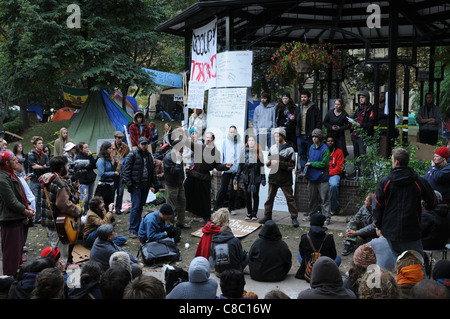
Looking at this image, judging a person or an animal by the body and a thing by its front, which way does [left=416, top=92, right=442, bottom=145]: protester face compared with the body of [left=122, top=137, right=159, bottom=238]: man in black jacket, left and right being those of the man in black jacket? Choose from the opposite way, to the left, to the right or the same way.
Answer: to the right

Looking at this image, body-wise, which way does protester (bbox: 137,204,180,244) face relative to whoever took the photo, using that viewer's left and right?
facing to the right of the viewer

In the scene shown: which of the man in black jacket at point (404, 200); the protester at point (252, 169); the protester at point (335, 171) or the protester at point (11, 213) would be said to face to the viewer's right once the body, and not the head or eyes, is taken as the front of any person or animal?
the protester at point (11, 213)

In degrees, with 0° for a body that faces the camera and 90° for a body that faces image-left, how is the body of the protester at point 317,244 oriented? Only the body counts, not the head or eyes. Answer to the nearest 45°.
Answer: approximately 180°

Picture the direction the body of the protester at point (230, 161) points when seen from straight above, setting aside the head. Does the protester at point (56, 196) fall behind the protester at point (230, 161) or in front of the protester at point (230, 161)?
in front

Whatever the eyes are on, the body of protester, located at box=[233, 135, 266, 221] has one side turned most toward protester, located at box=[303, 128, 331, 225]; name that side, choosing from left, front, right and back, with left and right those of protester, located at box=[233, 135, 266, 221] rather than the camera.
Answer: left

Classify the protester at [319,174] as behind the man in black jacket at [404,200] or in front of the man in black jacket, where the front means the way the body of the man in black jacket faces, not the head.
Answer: in front

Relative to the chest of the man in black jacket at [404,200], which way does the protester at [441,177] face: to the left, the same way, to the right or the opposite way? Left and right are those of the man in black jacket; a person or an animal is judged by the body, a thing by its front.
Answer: to the left

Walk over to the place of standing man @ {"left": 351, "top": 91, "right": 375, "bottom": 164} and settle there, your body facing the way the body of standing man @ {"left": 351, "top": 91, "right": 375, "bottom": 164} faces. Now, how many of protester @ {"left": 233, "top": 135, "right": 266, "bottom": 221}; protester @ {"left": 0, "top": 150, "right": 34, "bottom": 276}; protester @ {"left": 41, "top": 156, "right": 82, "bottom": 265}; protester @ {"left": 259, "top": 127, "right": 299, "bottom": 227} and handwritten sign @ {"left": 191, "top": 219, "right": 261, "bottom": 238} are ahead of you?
5

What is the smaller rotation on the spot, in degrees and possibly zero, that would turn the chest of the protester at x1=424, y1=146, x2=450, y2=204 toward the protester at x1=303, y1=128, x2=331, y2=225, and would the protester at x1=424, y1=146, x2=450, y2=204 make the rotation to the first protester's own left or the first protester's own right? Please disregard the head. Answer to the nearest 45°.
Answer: approximately 45° to the first protester's own right

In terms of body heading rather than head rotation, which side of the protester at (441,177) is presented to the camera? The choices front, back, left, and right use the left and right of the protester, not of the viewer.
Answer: left

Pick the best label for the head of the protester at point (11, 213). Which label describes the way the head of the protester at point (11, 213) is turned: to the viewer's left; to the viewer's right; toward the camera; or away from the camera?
to the viewer's right

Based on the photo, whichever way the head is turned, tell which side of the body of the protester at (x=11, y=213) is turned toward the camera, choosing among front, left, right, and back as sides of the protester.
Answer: right
